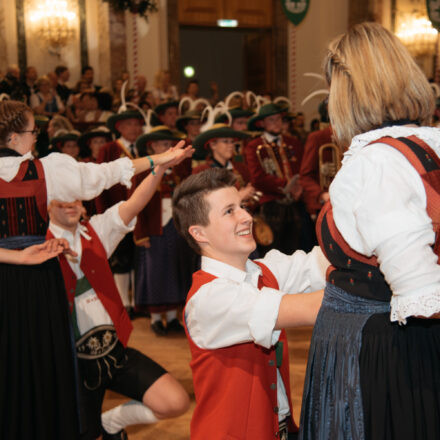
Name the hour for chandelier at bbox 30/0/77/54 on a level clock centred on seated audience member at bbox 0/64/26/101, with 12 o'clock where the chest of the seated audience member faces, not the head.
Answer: The chandelier is roughly at 8 o'clock from the seated audience member.

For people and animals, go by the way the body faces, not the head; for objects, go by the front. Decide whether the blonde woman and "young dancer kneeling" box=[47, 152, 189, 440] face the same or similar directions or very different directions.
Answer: very different directions

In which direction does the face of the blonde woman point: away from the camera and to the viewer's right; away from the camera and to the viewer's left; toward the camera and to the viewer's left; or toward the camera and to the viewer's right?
away from the camera and to the viewer's left

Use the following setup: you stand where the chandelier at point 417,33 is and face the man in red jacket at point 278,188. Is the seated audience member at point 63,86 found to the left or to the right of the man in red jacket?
right

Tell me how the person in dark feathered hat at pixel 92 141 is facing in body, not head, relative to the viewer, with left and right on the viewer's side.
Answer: facing the viewer and to the right of the viewer

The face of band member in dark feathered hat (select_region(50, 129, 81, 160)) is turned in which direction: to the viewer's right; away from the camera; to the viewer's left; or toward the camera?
toward the camera

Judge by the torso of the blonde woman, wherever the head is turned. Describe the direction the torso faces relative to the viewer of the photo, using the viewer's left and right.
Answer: facing away from the viewer and to the left of the viewer

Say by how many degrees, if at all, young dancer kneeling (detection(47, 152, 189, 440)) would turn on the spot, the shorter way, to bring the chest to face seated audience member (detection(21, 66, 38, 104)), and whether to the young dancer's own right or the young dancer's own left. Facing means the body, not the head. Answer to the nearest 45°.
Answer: approximately 180°

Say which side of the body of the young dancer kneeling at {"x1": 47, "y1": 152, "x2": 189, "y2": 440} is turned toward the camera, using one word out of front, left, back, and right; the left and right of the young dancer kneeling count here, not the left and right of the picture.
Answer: front

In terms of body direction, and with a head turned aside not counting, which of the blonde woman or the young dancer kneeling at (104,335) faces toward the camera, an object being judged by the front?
the young dancer kneeling

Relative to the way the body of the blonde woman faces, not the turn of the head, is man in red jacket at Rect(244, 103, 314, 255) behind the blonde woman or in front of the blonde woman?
in front

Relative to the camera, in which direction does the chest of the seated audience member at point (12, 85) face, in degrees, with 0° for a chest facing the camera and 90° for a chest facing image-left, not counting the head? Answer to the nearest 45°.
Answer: approximately 315°

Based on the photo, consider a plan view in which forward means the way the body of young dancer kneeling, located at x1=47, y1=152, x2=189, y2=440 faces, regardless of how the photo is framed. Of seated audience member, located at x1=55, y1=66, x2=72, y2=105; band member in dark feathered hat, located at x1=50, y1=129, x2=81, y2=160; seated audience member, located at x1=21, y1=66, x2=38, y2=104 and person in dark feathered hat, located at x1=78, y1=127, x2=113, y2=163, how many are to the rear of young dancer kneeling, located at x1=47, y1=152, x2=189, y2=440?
4

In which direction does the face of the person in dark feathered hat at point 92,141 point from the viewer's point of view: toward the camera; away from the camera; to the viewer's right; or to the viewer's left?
toward the camera

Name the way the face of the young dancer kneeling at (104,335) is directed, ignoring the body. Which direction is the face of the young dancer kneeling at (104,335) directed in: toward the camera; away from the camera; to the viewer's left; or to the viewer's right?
toward the camera

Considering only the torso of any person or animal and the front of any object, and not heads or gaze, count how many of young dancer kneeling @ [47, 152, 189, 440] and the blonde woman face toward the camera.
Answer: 1

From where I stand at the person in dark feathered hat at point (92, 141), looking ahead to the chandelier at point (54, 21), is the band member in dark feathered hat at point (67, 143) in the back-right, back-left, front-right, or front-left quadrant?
front-left

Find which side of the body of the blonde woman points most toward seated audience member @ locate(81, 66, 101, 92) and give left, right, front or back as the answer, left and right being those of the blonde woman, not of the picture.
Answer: front

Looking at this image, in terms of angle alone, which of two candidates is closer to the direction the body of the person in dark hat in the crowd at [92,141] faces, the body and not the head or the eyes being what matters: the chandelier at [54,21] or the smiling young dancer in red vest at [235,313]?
the smiling young dancer in red vest
